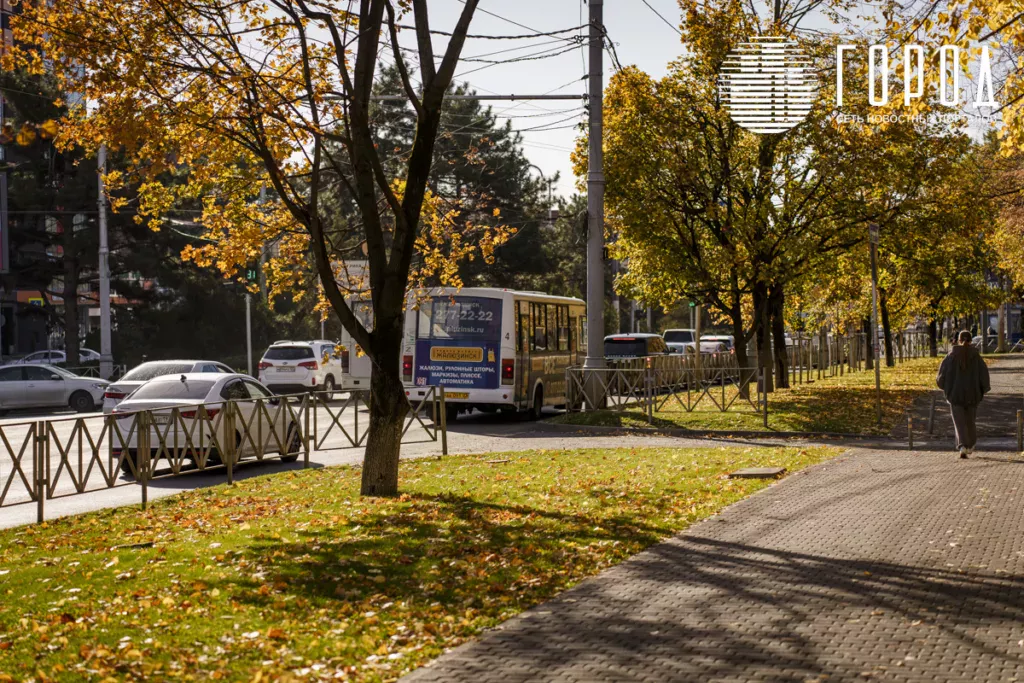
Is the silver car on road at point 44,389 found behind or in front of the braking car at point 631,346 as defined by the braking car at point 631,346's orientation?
behind

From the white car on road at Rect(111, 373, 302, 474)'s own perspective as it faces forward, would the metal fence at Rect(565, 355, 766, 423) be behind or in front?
in front

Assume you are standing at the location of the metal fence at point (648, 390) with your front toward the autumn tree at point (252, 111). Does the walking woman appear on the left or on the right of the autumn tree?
left

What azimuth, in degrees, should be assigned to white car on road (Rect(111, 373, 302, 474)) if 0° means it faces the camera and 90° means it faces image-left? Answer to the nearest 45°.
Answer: approximately 225°

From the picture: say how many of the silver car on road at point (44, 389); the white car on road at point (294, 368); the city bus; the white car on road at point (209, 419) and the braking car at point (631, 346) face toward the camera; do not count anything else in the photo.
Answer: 0

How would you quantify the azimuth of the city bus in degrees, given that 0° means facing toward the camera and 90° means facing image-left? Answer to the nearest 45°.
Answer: approximately 225°

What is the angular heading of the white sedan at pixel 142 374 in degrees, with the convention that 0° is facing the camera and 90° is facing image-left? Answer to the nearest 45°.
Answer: approximately 225°

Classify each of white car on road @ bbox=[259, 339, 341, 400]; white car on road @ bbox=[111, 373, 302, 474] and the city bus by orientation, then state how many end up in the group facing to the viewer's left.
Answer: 0

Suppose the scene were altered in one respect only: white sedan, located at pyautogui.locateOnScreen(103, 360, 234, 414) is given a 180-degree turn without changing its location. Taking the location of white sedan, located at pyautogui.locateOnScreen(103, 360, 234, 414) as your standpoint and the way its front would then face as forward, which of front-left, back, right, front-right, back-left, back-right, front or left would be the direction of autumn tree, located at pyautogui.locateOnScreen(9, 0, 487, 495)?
front-left

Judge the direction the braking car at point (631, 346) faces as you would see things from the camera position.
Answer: facing away from the viewer and to the right of the viewer

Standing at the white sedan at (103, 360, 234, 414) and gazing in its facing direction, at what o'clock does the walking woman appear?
The walking woman is roughly at 3 o'clock from the white sedan.

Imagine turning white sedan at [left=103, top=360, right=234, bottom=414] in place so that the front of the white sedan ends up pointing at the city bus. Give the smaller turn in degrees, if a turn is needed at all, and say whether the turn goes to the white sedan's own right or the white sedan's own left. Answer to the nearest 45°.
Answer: approximately 45° to the white sedan's own right

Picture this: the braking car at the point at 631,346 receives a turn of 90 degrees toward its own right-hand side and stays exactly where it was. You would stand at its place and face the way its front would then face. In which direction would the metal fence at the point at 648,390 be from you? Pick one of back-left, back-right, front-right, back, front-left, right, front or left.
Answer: front-right
